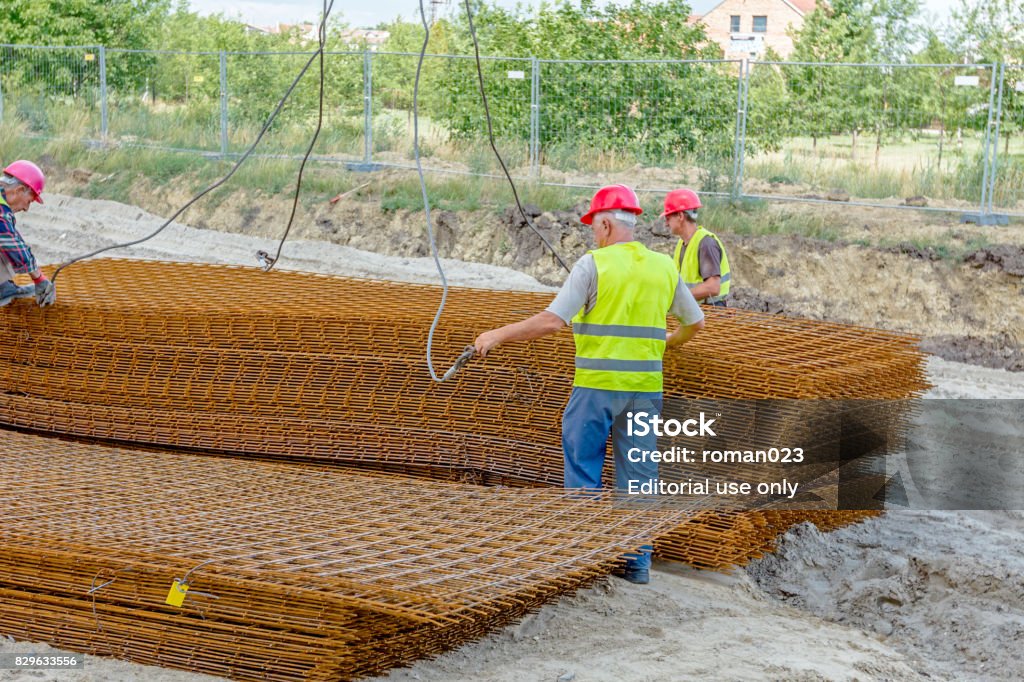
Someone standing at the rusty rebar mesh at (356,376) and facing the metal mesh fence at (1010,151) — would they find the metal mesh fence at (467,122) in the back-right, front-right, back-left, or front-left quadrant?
front-left

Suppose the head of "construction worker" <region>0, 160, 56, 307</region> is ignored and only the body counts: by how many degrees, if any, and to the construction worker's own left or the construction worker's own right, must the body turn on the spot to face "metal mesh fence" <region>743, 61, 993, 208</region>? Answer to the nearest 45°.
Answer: approximately 45° to the construction worker's own left

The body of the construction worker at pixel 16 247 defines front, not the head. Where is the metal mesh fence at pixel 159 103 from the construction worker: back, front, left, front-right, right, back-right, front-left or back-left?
left

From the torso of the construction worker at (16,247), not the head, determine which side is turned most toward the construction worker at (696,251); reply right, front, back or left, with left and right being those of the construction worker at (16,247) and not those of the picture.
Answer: front

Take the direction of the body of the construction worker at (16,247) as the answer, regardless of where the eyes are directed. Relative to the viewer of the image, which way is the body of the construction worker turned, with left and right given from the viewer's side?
facing to the right of the viewer

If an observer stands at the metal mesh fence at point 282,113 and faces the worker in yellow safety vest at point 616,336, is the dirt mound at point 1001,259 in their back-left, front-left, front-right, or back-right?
front-left

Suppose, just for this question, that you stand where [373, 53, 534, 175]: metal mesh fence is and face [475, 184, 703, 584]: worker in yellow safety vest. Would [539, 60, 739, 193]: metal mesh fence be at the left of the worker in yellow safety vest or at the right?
left

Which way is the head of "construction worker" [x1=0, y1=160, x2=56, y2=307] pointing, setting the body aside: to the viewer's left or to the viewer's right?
to the viewer's right

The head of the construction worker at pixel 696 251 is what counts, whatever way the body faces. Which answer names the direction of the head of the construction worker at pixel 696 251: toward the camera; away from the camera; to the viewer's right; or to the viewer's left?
to the viewer's left

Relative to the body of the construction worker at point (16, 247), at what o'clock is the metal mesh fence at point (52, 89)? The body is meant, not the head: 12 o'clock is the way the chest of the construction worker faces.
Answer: The metal mesh fence is roughly at 9 o'clock from the construction worker.

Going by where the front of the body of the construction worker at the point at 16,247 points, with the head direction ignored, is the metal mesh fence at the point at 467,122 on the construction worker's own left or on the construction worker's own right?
on the construction worker's own left
